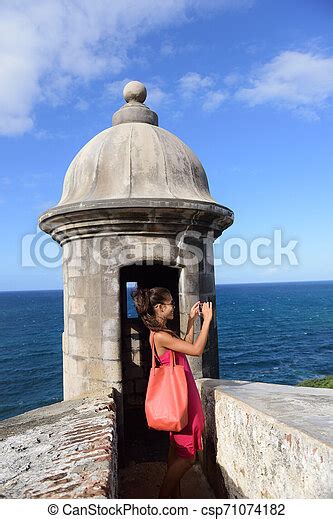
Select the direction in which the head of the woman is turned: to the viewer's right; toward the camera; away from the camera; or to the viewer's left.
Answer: to the viewer's right

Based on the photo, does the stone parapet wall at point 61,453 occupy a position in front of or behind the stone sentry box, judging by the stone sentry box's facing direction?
in front

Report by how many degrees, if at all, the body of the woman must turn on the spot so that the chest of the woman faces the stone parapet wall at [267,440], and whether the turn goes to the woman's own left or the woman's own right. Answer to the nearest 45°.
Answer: approximately 45° to the woman's own right

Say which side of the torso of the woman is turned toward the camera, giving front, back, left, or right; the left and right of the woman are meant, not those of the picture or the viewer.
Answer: right

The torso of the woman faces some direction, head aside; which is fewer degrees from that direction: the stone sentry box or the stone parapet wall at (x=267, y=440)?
the stone parapet wall

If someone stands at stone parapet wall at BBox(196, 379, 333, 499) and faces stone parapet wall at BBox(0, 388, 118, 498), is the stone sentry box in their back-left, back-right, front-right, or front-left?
front-right

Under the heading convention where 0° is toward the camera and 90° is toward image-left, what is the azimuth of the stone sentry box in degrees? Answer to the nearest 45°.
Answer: approximately 0°

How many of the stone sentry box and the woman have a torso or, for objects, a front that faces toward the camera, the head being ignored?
1

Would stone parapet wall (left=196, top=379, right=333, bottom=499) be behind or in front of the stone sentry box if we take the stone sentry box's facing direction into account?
in front

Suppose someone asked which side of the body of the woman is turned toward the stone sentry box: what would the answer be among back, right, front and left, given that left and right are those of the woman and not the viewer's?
left

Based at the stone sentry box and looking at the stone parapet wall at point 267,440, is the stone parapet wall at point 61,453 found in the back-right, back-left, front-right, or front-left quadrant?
front-right

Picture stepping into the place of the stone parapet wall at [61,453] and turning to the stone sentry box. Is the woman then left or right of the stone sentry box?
right

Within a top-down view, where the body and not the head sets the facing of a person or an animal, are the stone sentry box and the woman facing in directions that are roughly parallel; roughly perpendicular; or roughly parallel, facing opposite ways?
roughly perpendicular

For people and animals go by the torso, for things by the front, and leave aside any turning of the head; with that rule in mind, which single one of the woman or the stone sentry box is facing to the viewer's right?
the woman

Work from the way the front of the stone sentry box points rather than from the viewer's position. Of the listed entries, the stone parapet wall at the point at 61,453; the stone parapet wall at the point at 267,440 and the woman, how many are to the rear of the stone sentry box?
0
